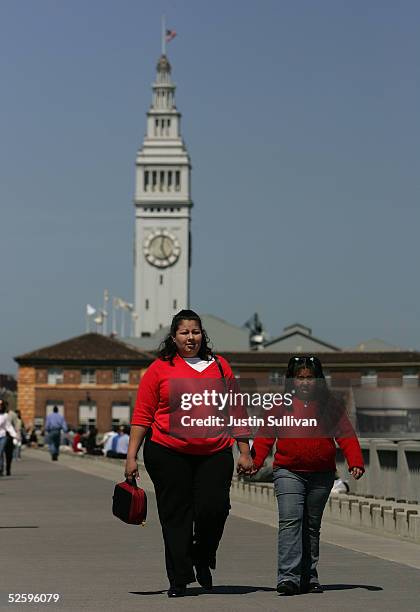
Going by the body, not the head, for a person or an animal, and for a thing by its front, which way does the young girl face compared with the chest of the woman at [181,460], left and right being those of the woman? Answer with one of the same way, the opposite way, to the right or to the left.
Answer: the same way

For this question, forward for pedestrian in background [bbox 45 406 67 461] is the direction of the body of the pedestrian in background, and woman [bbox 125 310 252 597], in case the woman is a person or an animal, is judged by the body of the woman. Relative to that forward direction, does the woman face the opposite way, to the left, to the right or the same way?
the opposite way

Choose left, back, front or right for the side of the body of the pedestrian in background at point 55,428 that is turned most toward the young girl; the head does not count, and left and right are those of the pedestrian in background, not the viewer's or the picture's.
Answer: back

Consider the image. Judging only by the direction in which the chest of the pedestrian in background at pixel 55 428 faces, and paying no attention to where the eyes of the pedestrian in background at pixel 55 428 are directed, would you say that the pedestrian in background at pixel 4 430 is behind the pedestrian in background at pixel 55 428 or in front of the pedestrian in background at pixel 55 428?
behind

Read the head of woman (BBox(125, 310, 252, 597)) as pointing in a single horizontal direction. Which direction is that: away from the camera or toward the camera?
toward the camera

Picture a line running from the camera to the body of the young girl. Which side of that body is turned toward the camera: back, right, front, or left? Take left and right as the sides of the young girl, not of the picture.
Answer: front

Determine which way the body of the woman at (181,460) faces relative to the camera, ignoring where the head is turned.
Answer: toward the camera

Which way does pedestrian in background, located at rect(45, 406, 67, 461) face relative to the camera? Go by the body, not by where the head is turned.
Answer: away from the camera

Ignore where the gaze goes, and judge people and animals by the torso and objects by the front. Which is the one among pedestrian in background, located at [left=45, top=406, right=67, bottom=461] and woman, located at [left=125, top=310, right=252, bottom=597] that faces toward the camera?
the woman

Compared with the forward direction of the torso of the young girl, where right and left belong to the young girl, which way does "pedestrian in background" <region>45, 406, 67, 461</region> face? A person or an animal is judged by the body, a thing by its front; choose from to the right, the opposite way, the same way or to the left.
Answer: the opposite way

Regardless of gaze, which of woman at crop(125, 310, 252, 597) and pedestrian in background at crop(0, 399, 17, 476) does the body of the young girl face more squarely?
the woman

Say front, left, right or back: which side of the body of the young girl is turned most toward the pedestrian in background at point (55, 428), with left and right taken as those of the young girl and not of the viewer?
back

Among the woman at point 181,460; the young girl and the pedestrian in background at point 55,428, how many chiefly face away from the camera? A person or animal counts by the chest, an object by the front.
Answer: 1
